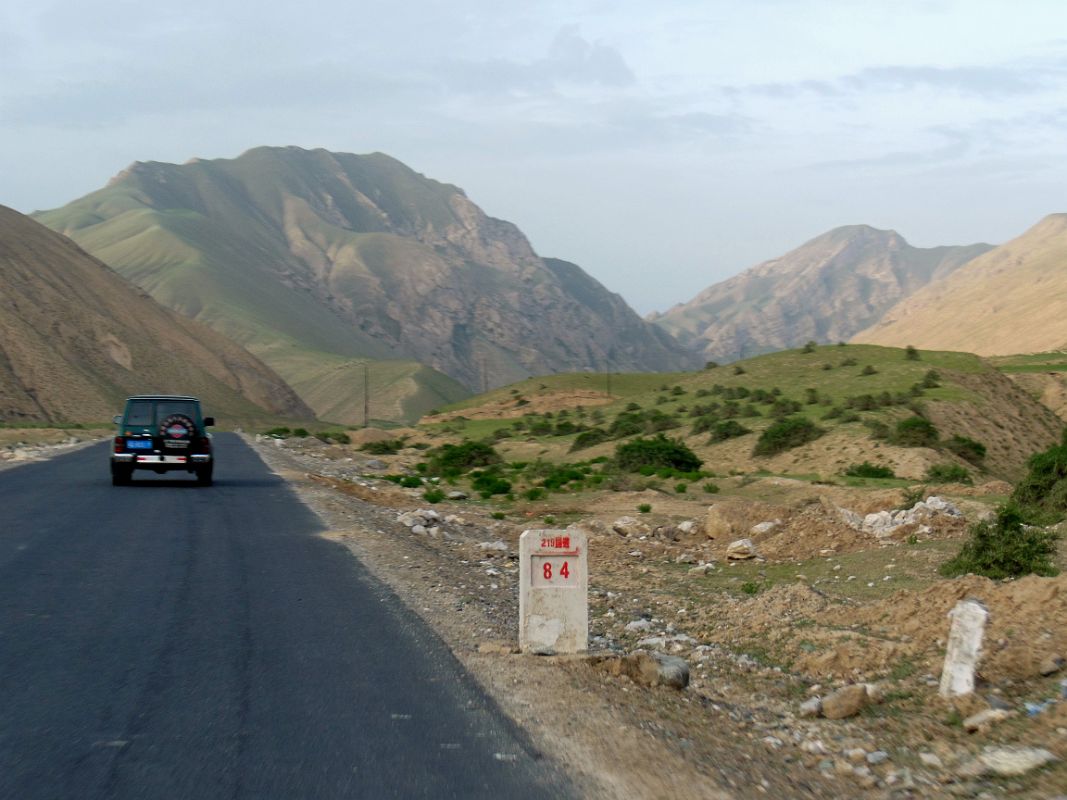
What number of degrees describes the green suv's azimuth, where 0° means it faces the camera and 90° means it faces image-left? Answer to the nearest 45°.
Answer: approximately 180°

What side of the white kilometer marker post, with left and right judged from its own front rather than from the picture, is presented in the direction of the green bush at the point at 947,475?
back

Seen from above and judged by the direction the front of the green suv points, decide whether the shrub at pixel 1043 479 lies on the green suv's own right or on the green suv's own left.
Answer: on the green suv's own right

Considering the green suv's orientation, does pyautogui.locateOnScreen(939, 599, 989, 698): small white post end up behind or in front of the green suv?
behind

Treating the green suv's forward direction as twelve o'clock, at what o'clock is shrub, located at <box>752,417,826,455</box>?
The shrub is roughly at 2 o'clock from the green suv.

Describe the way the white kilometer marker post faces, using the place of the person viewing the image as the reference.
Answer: facing the viewer

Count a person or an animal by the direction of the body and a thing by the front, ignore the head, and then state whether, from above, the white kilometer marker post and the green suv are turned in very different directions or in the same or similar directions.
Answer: very different directions

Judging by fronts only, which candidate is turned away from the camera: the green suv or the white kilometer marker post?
the green suv

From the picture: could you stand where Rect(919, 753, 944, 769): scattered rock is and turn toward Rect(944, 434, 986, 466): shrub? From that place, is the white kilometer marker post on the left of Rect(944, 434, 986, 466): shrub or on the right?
left

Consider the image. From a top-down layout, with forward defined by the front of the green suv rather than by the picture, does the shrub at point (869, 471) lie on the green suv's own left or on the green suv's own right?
on the green suv's own right

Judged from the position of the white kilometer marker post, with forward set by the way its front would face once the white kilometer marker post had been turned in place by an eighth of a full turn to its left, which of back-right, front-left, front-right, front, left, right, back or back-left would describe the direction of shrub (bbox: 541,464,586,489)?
back-left

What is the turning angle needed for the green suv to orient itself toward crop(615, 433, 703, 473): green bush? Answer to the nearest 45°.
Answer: approximately 45° to its right

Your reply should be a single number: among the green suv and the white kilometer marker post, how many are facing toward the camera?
1

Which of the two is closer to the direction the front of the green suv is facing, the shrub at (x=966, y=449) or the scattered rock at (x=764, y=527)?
the shrub

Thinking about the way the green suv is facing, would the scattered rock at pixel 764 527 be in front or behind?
behind

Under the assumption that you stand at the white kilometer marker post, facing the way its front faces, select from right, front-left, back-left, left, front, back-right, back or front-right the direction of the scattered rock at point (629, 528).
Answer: back

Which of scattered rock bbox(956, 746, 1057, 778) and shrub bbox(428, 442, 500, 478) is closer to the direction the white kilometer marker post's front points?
the scattered rock

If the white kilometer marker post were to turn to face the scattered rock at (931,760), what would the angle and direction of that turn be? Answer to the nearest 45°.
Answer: approximately 45° to its left
